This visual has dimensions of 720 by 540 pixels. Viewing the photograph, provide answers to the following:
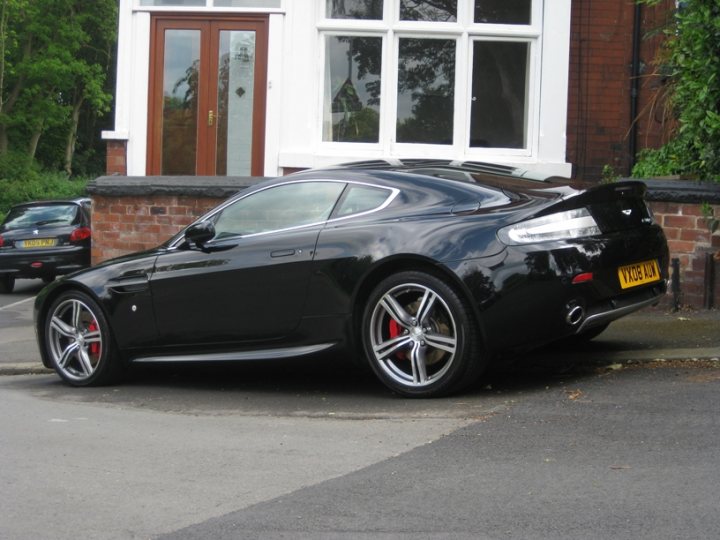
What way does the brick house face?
toward the camera

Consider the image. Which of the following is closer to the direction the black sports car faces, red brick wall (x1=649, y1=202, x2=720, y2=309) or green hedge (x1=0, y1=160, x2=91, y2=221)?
the green hedge

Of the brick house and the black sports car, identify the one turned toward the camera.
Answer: the brick house

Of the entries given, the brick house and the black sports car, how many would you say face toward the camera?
1

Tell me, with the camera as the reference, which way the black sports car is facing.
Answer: facing away from the viewer and to the left of the viewer

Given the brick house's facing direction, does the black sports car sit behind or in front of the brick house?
in front

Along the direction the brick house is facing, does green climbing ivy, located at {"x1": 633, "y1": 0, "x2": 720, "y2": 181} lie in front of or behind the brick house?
in front

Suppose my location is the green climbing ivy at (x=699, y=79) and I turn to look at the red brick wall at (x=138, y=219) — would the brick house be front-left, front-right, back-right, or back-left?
front-right

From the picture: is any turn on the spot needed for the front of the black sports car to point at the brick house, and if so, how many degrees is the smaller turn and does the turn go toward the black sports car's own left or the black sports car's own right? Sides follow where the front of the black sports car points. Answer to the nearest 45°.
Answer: approximately 45° to the black sports car's own right
